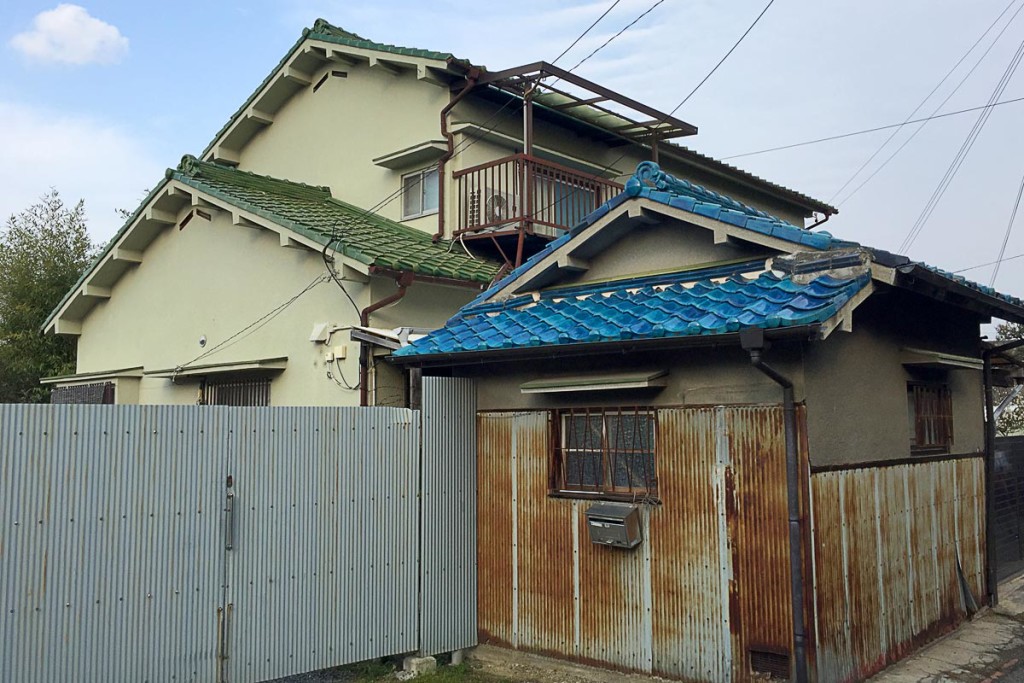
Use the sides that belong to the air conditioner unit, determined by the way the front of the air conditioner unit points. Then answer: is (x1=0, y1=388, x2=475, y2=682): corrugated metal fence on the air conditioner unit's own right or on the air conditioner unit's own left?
on the air conditioner unit's own right

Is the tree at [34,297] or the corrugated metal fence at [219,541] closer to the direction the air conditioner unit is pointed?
the corrugated metal fence

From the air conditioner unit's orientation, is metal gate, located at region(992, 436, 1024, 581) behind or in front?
in front

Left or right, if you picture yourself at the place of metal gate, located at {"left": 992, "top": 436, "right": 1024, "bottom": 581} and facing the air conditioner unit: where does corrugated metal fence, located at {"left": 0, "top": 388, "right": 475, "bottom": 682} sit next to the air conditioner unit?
left

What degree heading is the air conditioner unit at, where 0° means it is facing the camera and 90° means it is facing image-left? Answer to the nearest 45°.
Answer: approximately 315°
